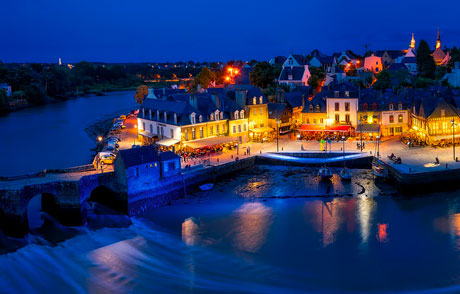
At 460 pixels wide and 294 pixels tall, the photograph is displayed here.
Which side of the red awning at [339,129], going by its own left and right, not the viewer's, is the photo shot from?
front

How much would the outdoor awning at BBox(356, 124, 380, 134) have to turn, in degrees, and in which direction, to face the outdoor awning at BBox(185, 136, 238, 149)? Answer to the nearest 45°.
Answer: approximately 45° to its right

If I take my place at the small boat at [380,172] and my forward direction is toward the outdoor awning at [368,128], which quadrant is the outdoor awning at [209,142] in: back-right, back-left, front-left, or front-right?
front-left

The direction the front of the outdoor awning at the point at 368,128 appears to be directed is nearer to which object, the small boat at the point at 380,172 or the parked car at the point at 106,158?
the small boat

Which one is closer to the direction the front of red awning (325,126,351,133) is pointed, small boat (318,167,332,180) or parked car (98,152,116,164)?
the small boat

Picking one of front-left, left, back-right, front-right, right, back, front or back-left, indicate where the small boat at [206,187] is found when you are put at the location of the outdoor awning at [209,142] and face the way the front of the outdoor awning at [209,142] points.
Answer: front-right

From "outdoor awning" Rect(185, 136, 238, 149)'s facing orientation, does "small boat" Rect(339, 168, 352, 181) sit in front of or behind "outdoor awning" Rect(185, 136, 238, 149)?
in front

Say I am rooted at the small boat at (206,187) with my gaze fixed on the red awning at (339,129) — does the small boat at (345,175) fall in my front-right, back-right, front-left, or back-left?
front-right

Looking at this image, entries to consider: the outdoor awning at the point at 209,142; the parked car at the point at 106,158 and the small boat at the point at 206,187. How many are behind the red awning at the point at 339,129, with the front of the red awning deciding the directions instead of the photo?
0

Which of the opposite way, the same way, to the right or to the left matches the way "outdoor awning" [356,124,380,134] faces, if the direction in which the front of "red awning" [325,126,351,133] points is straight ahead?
the same way

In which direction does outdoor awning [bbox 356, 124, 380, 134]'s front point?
toward the camera

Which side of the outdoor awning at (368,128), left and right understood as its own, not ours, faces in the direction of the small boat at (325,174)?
front

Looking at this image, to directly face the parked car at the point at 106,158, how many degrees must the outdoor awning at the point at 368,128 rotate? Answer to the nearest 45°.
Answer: approximately 45° to its right

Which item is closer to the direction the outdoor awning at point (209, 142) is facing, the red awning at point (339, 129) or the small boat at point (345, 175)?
the small boat

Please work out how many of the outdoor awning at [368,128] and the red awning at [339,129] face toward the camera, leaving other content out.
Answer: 2
